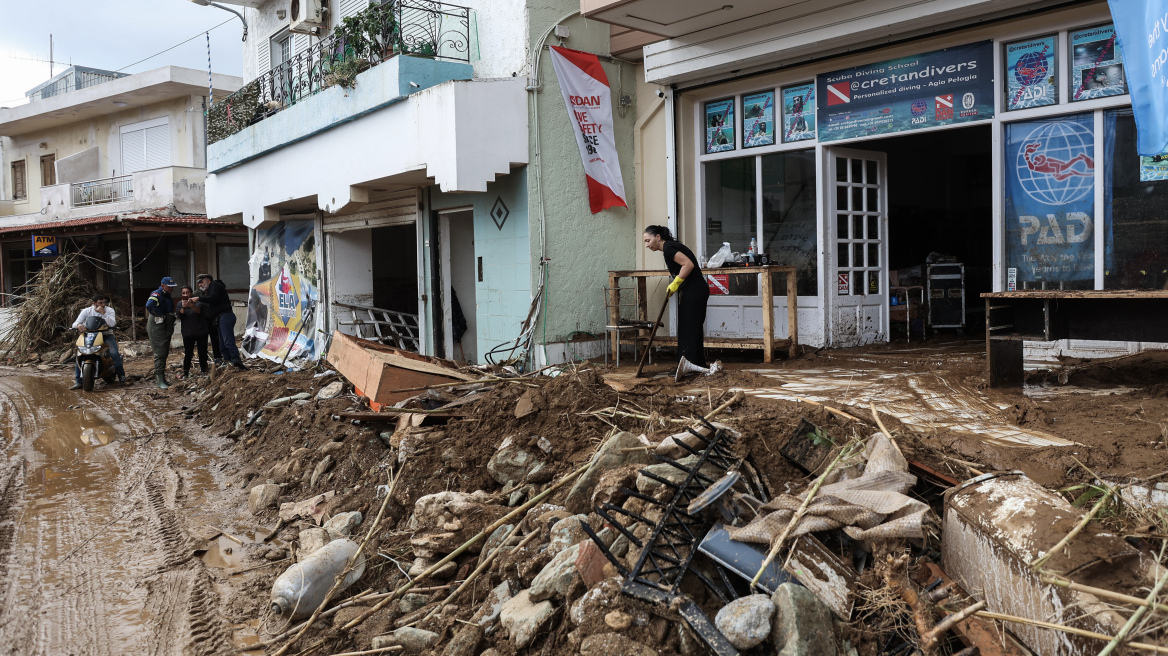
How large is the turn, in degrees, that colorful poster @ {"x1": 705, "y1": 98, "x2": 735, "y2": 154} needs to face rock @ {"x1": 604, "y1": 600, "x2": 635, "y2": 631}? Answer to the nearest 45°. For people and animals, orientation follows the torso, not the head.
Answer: approximately 45° to its left

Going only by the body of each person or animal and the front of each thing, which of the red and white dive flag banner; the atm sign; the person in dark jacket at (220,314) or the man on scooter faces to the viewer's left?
the person in dark jacket

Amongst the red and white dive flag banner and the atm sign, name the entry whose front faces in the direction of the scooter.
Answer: the atm sign

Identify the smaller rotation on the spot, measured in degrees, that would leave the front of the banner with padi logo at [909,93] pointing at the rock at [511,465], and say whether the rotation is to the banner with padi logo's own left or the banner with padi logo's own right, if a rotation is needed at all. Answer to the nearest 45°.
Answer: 0° — it already faces it

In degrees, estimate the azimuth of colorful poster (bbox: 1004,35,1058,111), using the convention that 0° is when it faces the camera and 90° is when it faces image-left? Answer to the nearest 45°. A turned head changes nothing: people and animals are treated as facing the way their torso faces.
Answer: approximately 45°

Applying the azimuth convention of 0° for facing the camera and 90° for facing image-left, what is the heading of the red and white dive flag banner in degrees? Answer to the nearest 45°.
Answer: approximately 0°

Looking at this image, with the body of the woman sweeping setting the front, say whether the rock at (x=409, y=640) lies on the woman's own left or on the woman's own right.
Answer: on the woman's own left

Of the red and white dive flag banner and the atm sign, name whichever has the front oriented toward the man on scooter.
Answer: the atm sign

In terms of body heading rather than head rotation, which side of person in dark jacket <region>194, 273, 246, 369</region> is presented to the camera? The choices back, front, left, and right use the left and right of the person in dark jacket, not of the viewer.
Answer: left

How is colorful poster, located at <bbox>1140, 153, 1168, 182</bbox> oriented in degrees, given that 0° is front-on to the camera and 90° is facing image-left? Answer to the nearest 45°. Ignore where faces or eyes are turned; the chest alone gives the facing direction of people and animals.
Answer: approximately 45°

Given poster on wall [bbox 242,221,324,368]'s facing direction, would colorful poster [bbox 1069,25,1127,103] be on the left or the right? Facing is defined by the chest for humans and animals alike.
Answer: on its left
